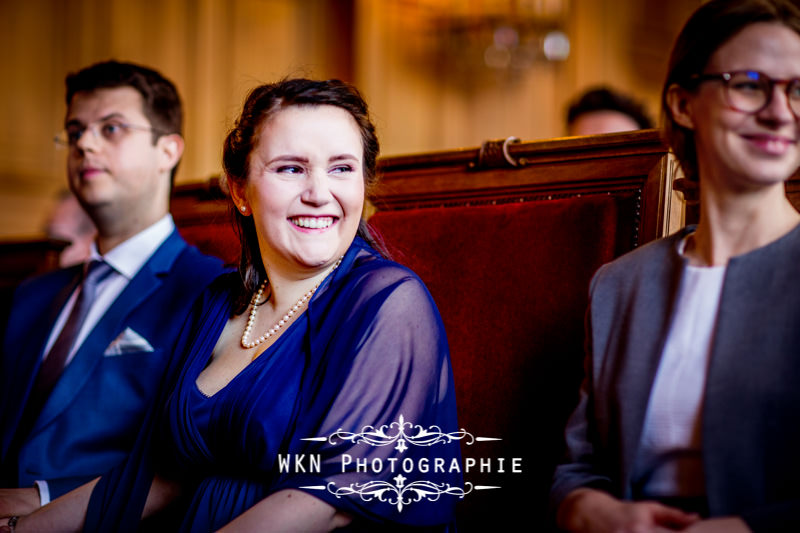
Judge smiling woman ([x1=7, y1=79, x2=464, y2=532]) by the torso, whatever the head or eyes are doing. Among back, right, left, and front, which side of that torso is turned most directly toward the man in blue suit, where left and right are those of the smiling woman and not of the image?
right

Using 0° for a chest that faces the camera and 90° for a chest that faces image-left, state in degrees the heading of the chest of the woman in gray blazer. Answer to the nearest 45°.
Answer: approximately 45°

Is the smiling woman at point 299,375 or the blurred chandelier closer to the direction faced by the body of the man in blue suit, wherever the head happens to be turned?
the smiling woman

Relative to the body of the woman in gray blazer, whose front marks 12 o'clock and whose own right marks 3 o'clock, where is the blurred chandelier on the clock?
The blurred chandelier is roughly at 4 o'clock from the woman in gray blazer.

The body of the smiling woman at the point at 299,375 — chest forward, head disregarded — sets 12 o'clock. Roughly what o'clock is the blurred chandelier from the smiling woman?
The blurred chandelier is roughly at 5 o'clock from the smiling woman.

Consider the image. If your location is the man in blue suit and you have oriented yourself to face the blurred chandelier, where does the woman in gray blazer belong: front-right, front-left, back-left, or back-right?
back-right

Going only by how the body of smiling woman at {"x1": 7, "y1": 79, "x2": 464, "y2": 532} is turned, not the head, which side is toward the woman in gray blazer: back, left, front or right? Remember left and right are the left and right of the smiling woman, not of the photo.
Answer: left

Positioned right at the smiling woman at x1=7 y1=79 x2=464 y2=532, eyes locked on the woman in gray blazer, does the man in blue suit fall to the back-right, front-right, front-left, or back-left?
back-left

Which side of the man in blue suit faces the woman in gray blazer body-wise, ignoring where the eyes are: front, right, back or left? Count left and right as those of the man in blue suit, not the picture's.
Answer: left

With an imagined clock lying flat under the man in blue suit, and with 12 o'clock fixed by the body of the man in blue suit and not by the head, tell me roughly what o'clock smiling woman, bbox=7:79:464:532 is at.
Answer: The smiling woman is roughly at 10 o'clock from the man in blue suit.

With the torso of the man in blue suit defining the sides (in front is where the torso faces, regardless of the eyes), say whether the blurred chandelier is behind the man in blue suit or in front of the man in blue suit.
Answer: behind
